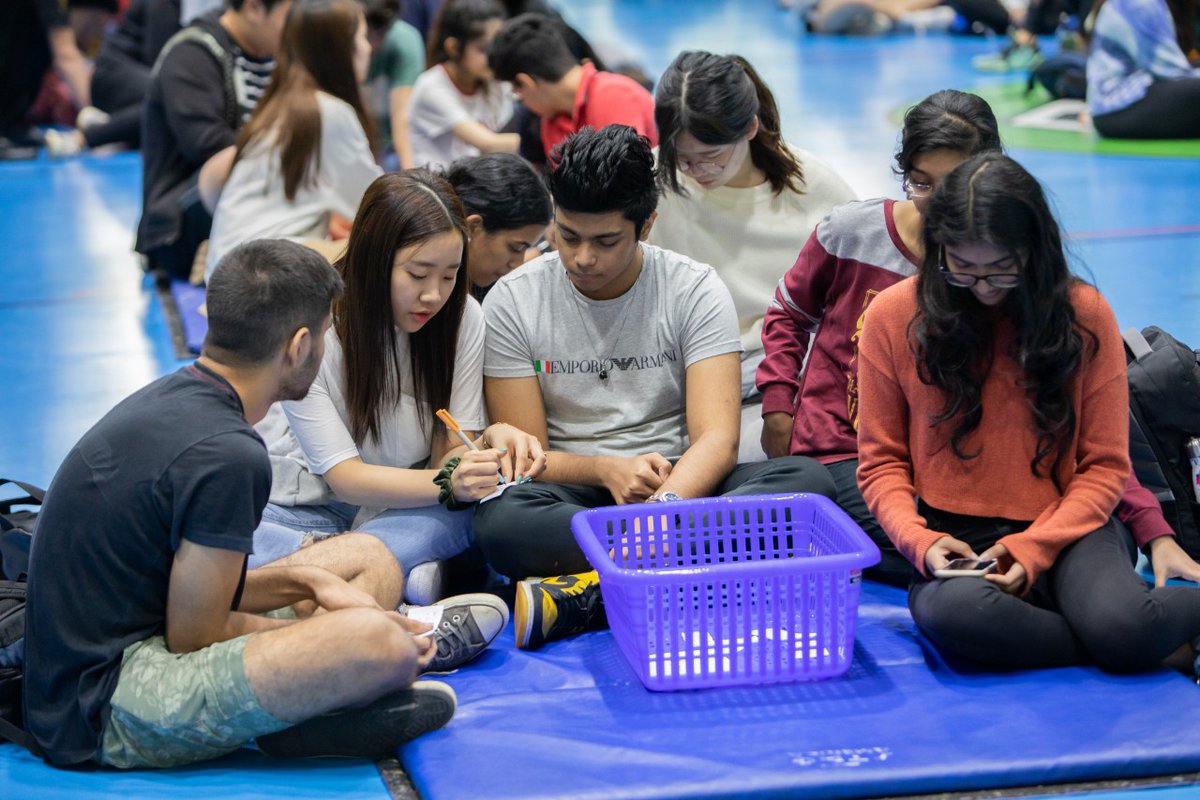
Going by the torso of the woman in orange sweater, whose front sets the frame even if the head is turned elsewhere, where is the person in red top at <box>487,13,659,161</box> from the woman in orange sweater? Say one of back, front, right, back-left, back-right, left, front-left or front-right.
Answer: back-right

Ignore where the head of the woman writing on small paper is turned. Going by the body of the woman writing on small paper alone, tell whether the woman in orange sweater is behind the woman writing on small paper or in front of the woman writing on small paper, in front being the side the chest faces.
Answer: in front

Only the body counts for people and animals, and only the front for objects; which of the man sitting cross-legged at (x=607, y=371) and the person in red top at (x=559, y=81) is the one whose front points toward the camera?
the man sitting cross-legged

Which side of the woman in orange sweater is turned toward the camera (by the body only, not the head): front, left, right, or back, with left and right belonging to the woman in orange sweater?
front

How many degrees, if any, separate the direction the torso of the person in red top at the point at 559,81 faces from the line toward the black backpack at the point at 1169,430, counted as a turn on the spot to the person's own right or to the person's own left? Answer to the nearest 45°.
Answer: approximately 135° to the person's own left

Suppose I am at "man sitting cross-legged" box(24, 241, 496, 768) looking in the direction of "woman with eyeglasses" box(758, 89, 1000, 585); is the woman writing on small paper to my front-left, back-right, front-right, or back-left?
front-left

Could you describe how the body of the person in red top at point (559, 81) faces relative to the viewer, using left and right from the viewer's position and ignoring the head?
facing to the left of the viewer

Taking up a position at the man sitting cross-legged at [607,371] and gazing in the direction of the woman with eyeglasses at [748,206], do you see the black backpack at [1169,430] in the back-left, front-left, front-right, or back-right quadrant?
front-right

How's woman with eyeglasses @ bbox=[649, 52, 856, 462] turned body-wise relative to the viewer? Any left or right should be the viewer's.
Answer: facing the viewer and to the left of the viewer

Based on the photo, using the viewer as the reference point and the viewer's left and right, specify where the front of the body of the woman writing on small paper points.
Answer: facing the viewer and to the right of the viewer

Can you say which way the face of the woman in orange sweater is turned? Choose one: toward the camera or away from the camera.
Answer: toward the camera

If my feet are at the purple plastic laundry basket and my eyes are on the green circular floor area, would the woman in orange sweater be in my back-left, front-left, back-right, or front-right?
front-right

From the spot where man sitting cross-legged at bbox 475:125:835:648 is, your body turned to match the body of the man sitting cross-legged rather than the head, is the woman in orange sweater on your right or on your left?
on your left

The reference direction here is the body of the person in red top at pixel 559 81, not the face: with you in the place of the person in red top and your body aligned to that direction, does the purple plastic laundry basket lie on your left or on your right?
on your left

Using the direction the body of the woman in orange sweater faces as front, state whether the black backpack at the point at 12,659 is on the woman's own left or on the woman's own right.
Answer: on the woman's own right

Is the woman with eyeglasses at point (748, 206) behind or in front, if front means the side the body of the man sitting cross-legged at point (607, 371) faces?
behind

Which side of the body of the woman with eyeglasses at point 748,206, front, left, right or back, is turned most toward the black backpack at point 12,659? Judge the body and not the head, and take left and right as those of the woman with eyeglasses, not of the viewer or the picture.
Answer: front

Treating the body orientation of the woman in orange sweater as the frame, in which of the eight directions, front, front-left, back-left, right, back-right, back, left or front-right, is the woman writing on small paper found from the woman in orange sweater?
right
